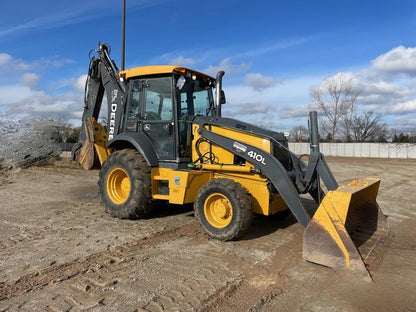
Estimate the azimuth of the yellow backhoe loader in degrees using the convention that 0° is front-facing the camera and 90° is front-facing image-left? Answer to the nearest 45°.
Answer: approximately 315°

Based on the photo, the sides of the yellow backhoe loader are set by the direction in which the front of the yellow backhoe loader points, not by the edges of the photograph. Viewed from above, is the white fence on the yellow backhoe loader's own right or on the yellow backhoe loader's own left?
on the yellow backhoe loader's own left

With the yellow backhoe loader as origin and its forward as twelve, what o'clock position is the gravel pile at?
The gravel pile is roughly at 6 o'clock from the yellow backhoe loader.
